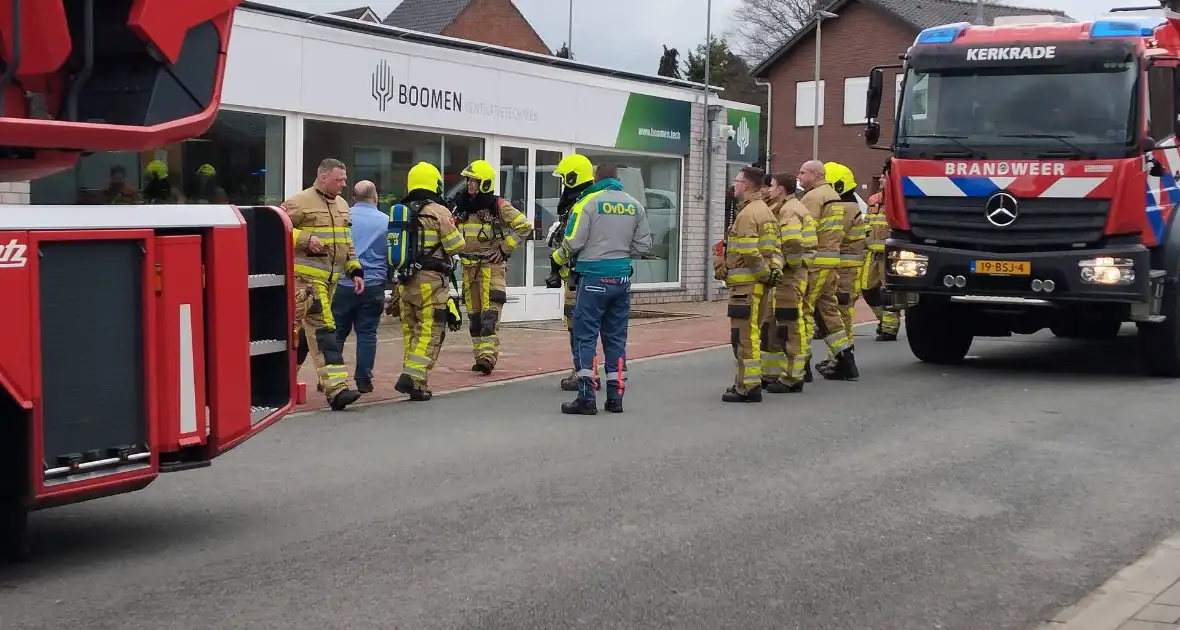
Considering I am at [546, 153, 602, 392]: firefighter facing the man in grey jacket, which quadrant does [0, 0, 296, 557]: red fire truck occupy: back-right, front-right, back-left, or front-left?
front-right

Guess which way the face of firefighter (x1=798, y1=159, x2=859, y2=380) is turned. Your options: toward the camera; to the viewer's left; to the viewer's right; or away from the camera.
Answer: to the viewer's left

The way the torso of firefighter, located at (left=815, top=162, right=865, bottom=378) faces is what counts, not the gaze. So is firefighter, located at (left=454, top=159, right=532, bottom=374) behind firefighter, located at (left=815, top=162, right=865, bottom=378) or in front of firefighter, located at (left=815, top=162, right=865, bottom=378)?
in front

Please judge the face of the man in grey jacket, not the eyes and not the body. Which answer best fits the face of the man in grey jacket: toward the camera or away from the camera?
away from the camera

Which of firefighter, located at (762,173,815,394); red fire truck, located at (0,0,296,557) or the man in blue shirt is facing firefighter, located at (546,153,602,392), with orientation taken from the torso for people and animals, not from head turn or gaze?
firefighter, located at (762,173,815,394)

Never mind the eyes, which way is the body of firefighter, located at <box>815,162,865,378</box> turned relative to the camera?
to the viewer's left

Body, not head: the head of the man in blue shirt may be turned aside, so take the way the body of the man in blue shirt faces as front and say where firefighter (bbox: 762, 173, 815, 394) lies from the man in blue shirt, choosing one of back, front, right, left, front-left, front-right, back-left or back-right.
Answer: right

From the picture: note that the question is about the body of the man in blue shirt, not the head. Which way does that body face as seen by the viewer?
away from the camera

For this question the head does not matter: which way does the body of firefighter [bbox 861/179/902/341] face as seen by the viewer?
to the viewer's left

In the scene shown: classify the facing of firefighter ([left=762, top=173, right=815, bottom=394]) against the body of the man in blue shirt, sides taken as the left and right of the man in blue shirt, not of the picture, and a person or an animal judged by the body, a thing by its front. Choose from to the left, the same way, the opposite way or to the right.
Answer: to the left

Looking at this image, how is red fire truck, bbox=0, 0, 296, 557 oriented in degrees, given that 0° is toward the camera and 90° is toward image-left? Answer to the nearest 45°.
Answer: approximately 45°

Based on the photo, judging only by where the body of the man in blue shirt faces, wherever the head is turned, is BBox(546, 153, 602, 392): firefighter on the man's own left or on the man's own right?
on the man's own right

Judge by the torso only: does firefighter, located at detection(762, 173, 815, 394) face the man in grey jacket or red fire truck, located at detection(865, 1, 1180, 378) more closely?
the man in grey jacket

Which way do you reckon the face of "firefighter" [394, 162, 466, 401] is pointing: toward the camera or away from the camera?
away from the camera

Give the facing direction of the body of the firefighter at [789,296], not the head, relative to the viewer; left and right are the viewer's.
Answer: facing to the left of the viewer

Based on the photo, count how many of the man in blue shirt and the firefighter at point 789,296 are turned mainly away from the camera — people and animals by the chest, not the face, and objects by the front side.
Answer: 1
